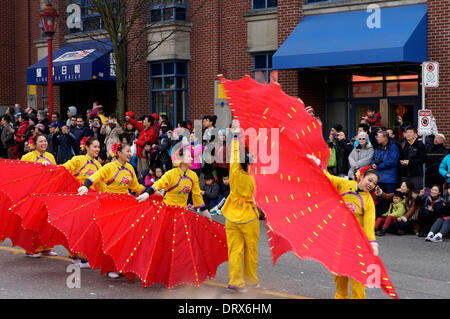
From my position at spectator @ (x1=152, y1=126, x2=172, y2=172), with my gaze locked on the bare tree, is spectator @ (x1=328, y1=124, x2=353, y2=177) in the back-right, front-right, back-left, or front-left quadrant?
back-right

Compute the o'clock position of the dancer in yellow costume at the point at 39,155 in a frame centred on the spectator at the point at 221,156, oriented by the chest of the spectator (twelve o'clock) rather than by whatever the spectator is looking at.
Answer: The dancer in yellow costume is roughly at 1 o'clock from the spectator.

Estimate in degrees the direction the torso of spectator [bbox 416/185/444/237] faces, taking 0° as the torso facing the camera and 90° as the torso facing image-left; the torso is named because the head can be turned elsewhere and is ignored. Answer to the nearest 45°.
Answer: approximately 45°

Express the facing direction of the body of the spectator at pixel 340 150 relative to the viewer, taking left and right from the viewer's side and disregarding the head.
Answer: facing the viewer and to the left of the viewer

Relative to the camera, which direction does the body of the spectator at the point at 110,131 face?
toward the camera

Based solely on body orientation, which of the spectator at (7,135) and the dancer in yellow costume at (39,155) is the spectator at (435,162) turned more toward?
the dancer in yellow costume

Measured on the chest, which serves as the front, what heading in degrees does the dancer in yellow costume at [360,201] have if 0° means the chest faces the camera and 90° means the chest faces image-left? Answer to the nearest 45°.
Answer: approximately 0°

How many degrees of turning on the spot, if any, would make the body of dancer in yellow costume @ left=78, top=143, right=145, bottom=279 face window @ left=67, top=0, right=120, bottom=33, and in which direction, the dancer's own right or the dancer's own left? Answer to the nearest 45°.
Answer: approximately 135° to the dancer's own left

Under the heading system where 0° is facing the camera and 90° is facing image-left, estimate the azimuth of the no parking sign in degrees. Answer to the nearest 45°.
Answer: approximately 0°

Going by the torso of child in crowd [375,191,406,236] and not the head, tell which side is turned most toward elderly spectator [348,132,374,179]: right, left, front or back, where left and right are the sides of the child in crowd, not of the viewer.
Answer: right

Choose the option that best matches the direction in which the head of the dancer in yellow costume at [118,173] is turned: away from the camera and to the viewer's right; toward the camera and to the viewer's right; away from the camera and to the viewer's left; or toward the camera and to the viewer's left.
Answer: toward the camera and to the viewer's right

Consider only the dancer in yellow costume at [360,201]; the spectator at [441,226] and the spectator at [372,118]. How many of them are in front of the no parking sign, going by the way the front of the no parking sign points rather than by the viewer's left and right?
2

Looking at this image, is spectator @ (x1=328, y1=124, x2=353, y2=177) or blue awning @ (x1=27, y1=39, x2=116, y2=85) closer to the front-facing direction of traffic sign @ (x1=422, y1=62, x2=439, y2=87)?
the spectator

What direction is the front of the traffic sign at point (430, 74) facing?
toward the camera

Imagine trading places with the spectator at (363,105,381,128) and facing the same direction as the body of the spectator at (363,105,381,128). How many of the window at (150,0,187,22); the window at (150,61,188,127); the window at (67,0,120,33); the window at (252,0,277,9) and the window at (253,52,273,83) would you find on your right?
5
